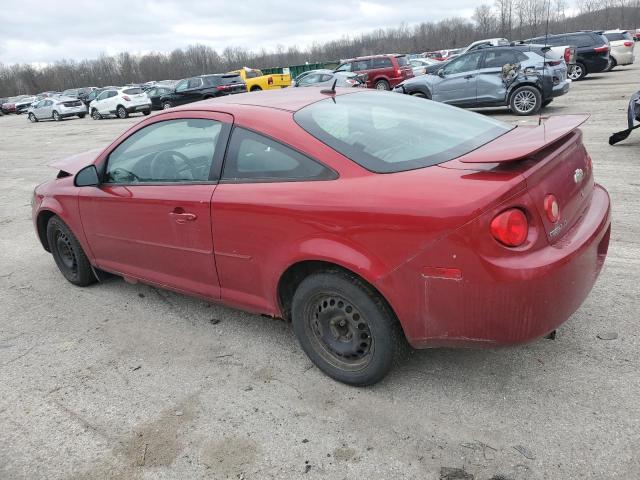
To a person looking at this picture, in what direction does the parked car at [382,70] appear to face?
facing away from the viewer and to the left of the viewer

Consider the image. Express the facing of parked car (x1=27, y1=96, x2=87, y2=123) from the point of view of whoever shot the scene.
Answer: facing away from the viewer and to the left of the viewer

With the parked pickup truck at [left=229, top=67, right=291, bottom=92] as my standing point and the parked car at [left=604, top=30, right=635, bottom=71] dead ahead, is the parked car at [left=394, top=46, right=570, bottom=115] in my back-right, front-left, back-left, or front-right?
front-right

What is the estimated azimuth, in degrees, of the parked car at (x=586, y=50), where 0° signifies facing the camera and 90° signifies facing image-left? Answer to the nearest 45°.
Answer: approximately 135°

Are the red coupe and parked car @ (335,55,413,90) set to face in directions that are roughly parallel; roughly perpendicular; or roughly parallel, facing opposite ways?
roughly parallel

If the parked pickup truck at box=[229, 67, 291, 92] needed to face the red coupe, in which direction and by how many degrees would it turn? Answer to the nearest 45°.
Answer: approximately 135° to its left

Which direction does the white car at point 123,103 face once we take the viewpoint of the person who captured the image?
facing away from the viewer and to the left of the viewer

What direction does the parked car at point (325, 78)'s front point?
to the viewer's left

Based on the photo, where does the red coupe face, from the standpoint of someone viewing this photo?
facing away from the viewer and to the left of the viewer

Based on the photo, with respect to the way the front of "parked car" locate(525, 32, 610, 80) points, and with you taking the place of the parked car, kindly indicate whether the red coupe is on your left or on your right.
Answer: on your left

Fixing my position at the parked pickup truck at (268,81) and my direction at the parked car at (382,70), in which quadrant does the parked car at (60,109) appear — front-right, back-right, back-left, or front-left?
back-right

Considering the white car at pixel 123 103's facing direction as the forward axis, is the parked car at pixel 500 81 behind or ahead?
behind

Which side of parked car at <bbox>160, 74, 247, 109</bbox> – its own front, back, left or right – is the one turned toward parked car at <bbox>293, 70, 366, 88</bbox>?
back

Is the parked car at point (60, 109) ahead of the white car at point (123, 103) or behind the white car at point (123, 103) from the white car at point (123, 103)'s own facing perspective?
ahead
